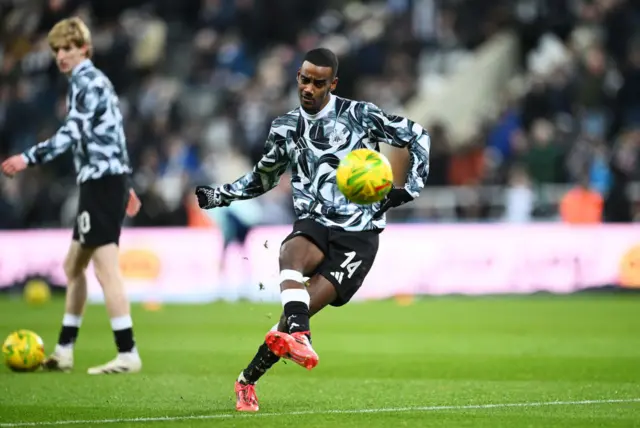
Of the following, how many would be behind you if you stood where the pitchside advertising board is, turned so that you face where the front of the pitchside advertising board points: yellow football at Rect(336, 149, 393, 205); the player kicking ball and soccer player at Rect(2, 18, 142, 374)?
0

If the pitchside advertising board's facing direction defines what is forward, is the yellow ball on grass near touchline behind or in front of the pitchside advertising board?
in front

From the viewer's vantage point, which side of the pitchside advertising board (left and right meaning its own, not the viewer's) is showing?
front

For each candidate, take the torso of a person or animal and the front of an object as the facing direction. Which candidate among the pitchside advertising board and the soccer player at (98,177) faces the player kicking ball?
the pitchside advertising board

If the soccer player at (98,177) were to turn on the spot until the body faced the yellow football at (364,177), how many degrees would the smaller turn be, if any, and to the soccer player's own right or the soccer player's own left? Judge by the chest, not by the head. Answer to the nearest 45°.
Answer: approximately 135° to the soccer player's own left

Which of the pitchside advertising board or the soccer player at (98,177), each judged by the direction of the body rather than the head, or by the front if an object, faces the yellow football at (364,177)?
the pitchside advertising board

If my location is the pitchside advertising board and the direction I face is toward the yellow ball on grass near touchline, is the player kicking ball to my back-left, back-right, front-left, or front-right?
front-left

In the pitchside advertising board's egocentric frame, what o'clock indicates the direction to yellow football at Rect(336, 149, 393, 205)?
The yellow football is roughly at 12 o'clock from the pitchside advertising board.

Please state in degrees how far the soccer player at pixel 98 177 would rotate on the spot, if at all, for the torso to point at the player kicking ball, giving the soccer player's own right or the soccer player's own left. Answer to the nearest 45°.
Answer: approximately 135° to the soccer player's own left

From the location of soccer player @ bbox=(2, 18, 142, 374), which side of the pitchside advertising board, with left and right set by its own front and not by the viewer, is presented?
front
